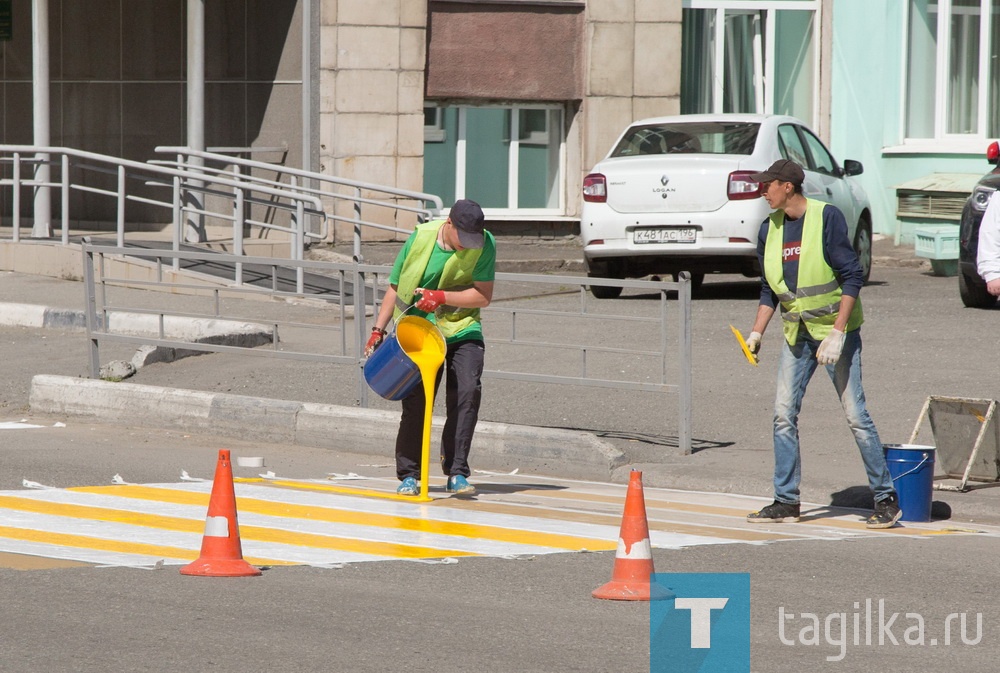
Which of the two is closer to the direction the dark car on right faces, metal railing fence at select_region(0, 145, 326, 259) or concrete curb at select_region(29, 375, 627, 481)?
the concrete curb

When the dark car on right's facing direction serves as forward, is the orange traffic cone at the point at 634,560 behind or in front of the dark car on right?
in front

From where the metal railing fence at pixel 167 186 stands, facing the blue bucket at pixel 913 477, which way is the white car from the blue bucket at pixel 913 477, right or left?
left

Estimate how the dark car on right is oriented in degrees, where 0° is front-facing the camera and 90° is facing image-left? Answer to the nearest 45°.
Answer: approximately 45°

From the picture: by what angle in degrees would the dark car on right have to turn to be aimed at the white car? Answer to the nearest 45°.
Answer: approximately 45° to its right

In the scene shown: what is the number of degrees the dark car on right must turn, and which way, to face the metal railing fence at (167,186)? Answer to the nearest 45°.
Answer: approximately 45° to its right

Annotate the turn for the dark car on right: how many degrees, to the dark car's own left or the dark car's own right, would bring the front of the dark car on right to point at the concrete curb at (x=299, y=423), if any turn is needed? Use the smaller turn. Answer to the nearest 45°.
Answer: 0° — it already faces it

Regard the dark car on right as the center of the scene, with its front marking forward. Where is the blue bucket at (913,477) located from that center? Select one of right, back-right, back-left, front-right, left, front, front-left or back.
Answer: front-left

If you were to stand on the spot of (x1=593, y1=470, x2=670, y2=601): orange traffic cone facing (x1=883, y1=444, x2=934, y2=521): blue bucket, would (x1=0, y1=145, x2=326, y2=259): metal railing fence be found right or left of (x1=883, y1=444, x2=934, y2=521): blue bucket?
left
